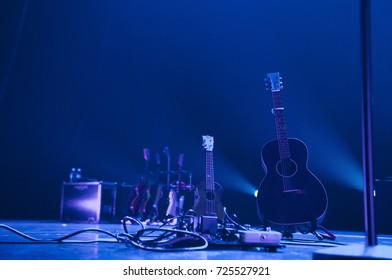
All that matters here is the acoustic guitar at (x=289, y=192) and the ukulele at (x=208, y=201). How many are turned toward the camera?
2

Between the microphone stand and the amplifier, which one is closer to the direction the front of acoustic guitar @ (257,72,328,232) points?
the microphone stand

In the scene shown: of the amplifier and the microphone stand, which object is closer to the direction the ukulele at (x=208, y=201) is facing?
the microphone stand

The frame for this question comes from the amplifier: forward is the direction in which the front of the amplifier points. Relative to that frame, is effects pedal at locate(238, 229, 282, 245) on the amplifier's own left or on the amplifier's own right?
on the amplifier's own left

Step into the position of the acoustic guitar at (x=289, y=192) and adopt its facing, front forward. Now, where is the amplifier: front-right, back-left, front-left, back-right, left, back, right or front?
back-right

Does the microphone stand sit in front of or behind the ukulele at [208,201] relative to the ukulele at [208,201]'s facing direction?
in front

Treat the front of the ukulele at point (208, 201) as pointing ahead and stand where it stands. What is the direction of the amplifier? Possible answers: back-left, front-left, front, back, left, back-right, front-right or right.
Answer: back-right

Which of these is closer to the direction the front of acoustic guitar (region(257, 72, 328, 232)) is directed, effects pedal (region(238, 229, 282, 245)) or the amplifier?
the effects pedal

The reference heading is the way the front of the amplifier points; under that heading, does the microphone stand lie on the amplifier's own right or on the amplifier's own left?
on the amplifier's own left

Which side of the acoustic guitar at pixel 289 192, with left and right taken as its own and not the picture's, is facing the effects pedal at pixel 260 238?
front
